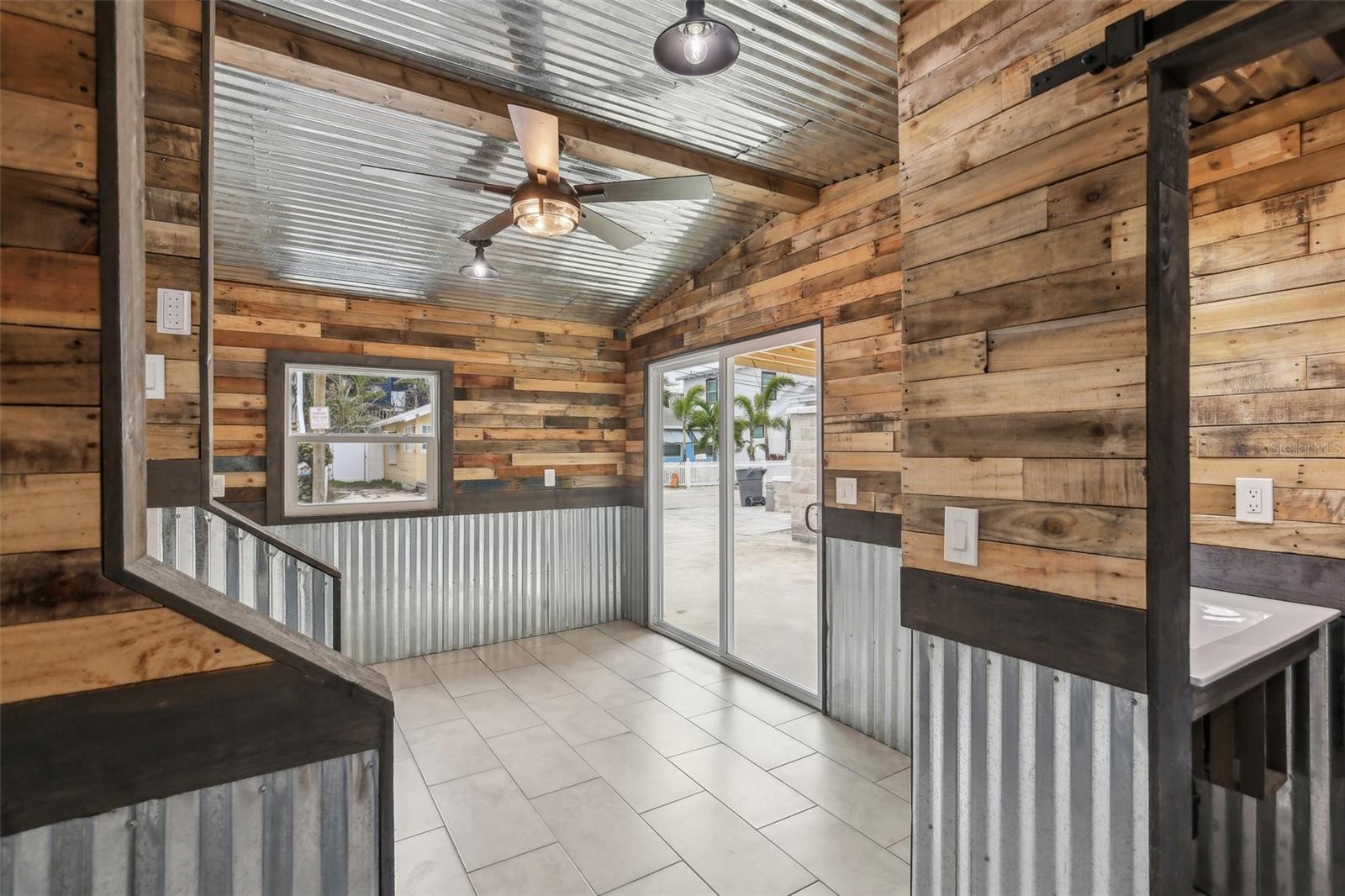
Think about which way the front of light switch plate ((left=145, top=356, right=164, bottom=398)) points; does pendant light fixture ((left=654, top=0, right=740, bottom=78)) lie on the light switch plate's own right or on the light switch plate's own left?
on the light switch plate's own left

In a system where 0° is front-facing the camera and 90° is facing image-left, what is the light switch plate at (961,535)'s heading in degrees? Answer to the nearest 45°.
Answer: approximately 45°

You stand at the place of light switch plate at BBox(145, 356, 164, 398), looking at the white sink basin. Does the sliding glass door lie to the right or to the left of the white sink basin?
left

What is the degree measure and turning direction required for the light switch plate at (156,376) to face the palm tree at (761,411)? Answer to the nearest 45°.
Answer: approximately 90° to its left

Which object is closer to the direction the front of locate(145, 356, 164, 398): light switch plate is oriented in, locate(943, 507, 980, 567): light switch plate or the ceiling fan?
the light switch plate

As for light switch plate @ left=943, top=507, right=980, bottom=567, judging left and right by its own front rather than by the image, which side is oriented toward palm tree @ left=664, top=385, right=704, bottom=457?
right

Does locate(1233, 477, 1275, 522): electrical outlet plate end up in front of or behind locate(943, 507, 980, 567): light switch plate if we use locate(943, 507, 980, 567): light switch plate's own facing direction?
behind

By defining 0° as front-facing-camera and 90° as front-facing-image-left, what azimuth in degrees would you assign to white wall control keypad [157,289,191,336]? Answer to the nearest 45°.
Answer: approximately 0°

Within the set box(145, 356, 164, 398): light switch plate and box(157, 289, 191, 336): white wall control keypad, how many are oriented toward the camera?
2

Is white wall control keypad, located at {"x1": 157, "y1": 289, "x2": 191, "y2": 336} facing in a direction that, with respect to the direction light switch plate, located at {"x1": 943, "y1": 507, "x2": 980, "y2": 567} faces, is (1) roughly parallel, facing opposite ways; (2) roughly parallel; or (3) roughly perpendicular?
roughly perpendicular

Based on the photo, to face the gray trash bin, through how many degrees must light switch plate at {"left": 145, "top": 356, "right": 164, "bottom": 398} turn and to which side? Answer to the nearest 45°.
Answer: approximately 90° to its left

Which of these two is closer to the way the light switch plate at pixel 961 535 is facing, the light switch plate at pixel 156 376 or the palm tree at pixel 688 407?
the light switch plate

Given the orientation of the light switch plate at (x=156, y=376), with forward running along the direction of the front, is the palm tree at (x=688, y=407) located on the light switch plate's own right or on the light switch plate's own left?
on the light switch plate's own left
